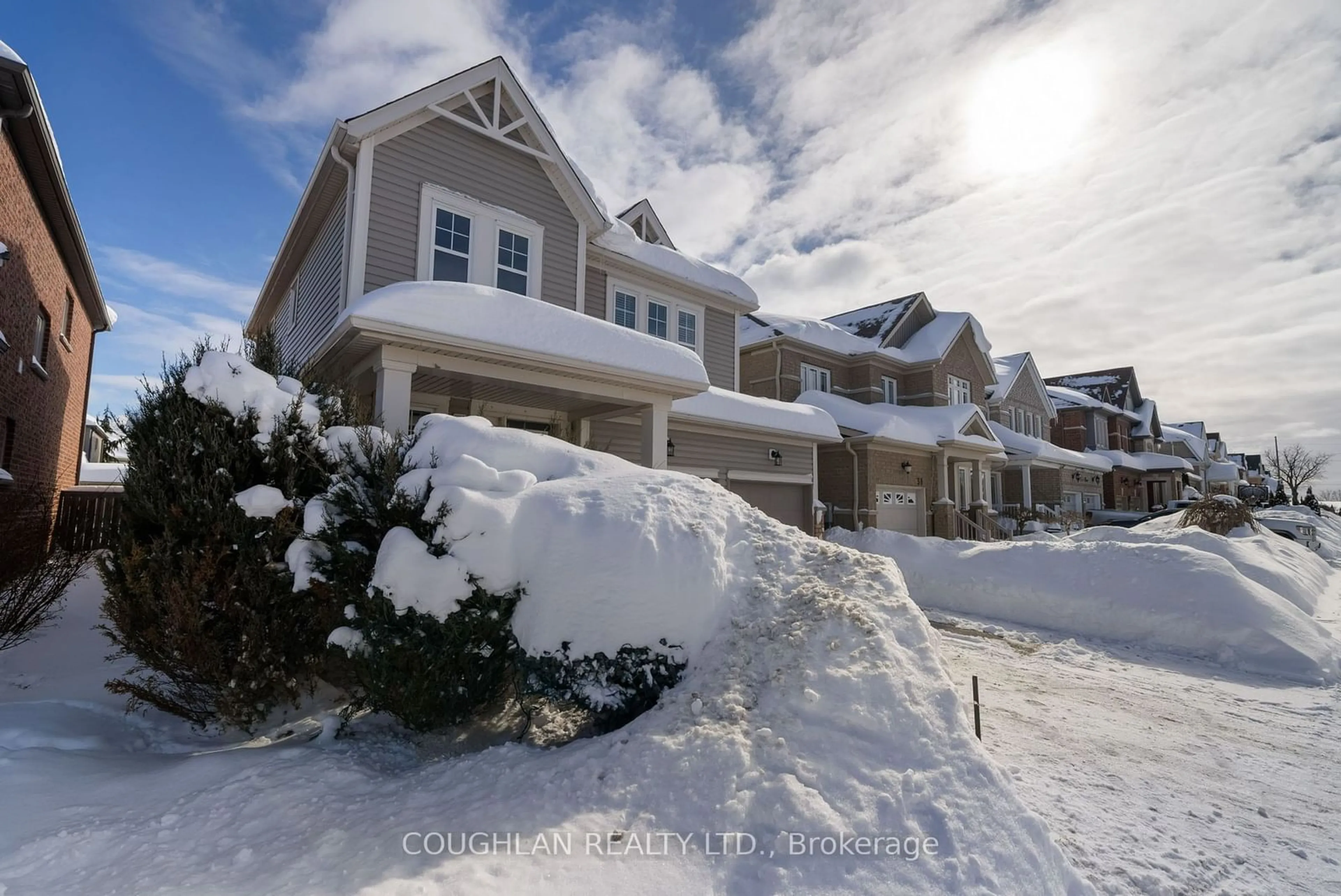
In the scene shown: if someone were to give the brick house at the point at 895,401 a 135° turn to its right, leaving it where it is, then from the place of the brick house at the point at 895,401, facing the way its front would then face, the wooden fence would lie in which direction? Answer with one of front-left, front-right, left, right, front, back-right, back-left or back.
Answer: front-left

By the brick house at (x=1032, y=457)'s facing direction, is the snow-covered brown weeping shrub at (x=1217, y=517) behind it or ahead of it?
ahead

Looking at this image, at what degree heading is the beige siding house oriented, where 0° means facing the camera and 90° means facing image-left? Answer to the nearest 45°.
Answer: approximately 315°

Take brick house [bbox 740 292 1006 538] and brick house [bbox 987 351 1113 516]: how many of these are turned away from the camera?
0

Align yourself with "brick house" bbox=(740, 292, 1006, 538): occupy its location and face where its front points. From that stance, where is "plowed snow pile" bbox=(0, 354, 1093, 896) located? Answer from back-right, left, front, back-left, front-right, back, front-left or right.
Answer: front-right

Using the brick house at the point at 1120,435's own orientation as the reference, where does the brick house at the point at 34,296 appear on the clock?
the brick house at the point at 34,296 is roughly at 2 o'clock from the brick house at the point at 1120,435.

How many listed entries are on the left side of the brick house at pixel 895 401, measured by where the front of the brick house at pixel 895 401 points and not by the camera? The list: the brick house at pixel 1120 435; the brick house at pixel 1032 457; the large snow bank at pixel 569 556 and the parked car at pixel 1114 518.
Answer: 3

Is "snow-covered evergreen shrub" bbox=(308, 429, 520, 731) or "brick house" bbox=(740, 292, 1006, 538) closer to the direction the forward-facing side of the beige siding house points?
the snow-covered evergreen shrub

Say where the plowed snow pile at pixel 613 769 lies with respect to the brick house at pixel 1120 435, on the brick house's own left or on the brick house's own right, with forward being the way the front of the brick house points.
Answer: on the brick house's own right

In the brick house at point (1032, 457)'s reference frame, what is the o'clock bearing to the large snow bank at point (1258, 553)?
The large snow bank is roughly at 1 o'clock from the brick house.
